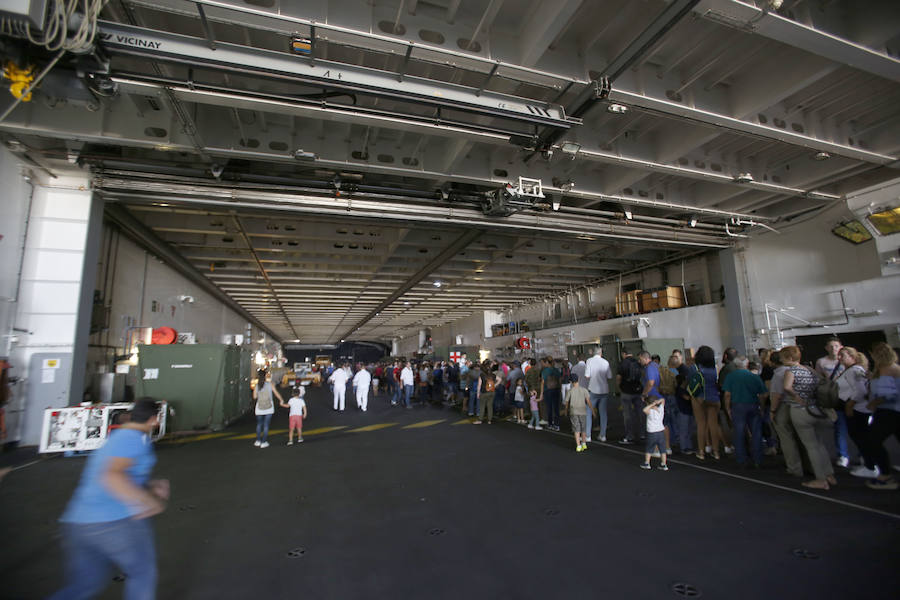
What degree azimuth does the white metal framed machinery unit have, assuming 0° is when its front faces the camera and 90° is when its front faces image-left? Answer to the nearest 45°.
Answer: approximately 0°

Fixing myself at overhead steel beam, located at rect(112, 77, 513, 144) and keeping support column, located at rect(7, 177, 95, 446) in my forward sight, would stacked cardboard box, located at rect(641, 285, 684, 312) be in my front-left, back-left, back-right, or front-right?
back-right

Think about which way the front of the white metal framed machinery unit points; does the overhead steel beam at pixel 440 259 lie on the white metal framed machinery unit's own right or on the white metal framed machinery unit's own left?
on the white metal framed machinery unit's own left
